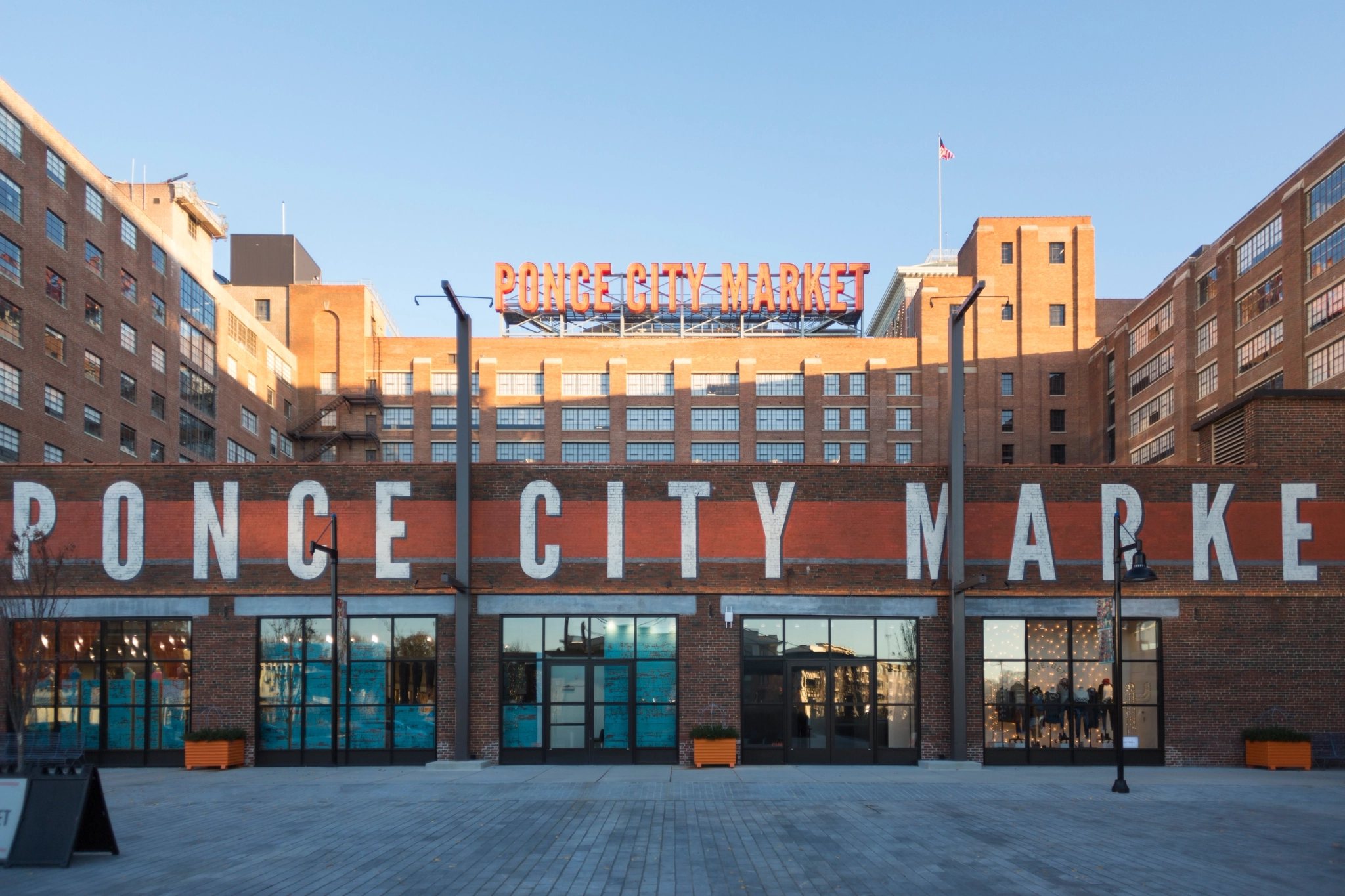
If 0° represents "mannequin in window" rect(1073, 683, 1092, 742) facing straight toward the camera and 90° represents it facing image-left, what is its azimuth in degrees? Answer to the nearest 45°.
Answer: approximately 0°

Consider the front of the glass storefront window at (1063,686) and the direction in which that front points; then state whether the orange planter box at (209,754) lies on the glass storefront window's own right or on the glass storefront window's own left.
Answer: on the glass storefront window's own right

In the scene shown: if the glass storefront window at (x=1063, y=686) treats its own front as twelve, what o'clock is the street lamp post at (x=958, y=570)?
The street lamp post is roughly at 2 o'clock from the glass storefront window.

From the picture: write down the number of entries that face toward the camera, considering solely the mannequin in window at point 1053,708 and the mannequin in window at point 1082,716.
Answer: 2

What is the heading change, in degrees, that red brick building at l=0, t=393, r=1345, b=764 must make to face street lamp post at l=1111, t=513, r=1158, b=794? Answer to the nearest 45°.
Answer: approximately 45° to its left

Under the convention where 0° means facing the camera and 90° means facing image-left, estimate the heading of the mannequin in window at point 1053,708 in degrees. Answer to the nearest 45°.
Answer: approximately 0°
